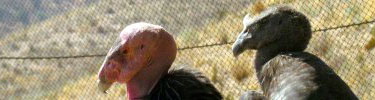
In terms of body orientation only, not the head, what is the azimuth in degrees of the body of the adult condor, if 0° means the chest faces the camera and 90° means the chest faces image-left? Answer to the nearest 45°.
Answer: approximately 90°

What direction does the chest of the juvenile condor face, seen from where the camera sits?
to the viewer's left

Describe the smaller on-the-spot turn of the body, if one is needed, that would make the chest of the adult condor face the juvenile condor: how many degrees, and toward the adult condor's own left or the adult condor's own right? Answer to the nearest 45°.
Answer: approximately 180°

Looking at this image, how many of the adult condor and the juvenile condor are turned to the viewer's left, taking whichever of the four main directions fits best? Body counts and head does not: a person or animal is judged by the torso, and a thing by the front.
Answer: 2
